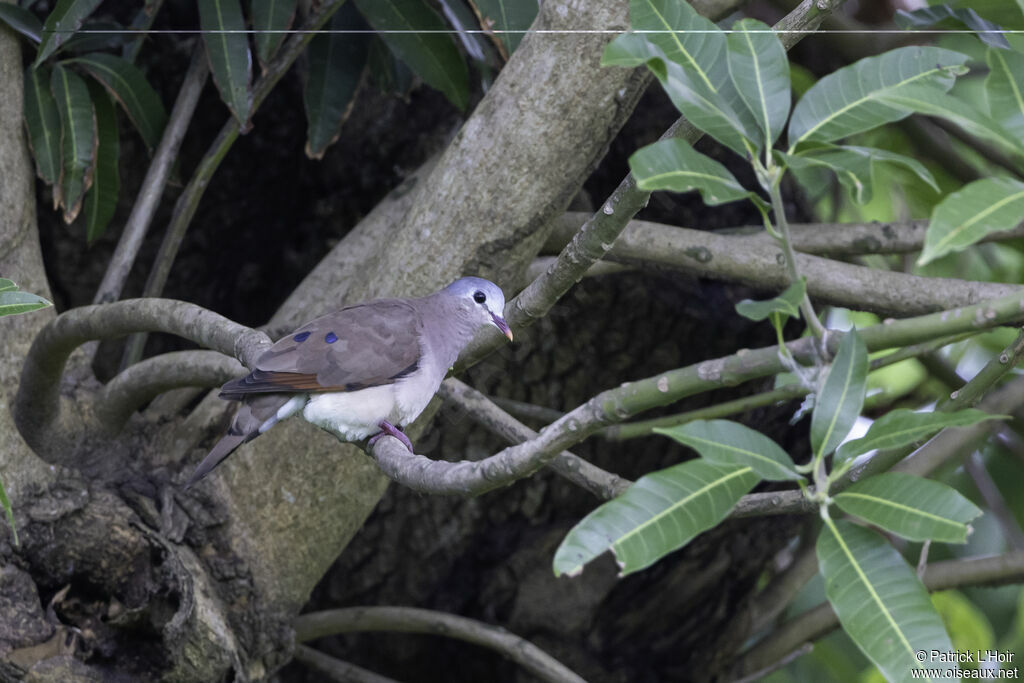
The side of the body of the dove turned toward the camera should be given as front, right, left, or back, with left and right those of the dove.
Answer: right

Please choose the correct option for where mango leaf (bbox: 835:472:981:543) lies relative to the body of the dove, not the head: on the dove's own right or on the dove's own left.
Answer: on the dove's own right

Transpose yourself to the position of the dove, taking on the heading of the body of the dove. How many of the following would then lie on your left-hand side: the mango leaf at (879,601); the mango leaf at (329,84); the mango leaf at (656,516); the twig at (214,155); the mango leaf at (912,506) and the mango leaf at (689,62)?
2

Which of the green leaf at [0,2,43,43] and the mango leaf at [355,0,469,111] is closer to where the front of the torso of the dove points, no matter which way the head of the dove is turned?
the mango leaf

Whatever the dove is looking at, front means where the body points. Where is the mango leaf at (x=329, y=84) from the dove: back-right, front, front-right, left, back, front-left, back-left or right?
left

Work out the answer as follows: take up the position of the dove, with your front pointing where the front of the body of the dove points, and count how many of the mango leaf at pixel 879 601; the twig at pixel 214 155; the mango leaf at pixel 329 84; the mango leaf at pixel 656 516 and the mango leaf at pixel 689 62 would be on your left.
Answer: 2

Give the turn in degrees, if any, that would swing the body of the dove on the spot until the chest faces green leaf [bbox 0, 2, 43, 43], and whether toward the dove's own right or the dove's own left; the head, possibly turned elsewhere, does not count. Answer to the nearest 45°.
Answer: approximately 135° to the dove's own left

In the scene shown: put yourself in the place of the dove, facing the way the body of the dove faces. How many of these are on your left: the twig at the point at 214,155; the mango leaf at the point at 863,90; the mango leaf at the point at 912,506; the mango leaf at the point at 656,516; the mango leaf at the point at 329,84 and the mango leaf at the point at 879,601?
2

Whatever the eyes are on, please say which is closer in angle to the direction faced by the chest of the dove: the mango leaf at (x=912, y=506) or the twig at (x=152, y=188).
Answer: the mango leaf
